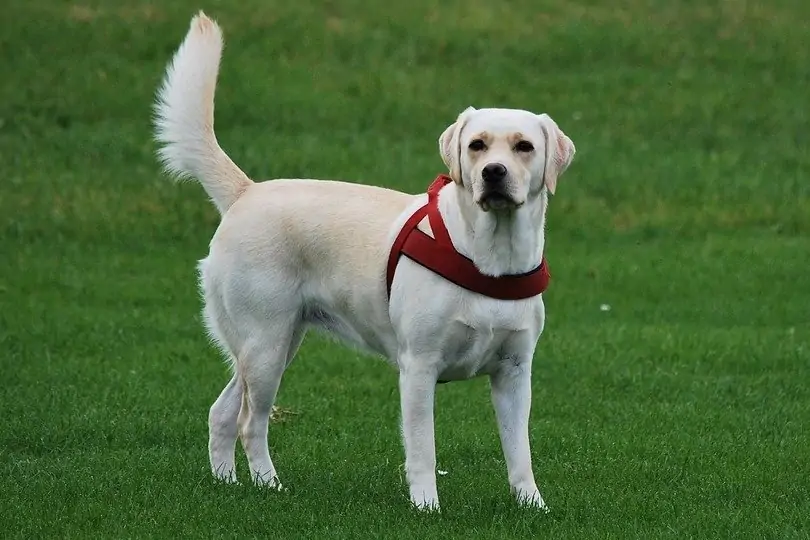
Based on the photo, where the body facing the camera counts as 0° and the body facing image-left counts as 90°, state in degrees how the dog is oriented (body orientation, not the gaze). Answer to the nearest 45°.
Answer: approximately 315°
